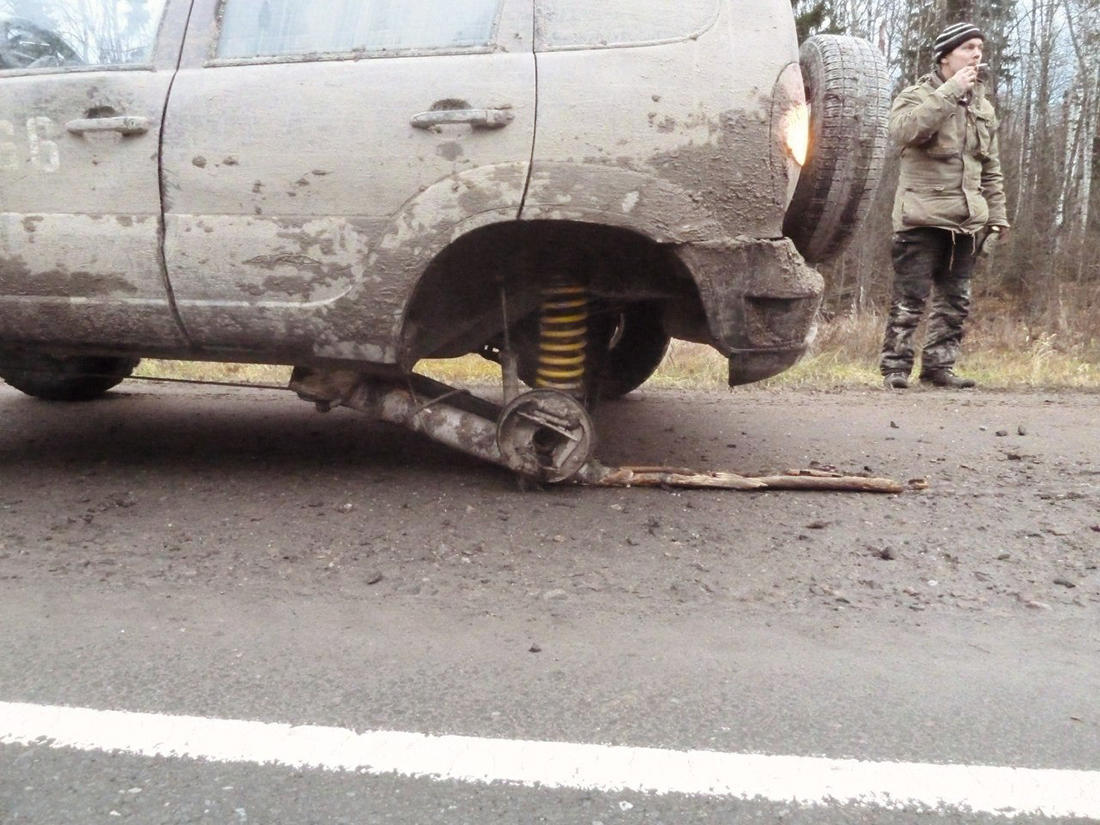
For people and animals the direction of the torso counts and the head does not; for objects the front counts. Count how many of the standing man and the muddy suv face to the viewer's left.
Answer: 1

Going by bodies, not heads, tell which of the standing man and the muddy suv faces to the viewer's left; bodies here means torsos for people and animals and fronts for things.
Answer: the muddy suv

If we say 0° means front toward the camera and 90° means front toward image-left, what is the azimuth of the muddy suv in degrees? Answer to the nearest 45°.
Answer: approximately 90°

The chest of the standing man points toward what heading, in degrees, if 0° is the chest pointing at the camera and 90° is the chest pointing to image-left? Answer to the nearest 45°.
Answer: approximately 315°

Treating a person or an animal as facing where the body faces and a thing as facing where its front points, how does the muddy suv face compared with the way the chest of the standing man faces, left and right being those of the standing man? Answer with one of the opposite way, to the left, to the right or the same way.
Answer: to the right

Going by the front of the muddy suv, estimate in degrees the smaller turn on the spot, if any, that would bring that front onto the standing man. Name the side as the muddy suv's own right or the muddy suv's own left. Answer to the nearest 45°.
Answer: approximately 135° to the muddy suv's own right

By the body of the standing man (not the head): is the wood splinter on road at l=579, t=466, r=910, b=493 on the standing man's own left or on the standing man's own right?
on the standing man's own right

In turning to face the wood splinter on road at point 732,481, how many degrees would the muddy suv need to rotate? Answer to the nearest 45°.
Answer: approximately 180°

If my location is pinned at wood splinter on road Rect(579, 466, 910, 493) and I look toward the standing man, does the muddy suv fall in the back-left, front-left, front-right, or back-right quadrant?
back-left
